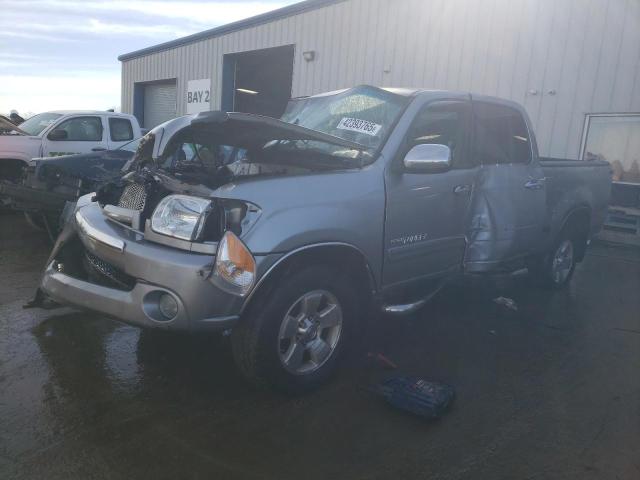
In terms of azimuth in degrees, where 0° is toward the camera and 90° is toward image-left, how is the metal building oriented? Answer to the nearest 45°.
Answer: approximately 45°

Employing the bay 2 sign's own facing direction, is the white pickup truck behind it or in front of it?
in front

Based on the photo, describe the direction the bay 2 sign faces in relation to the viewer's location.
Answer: facing the viewer and to the left of the viewer

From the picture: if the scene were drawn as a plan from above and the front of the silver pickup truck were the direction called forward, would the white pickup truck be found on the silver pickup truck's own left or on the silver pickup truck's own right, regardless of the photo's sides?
on the silver pickup truck's own right

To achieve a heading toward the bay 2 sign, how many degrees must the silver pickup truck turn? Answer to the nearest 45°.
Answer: approximately 135° to its right

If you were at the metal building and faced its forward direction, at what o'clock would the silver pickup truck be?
The silver pickup truck is roughly at 11 o'clock from the metal building.

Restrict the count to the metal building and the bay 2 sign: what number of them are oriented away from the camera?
0

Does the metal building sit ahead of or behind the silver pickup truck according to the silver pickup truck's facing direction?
behind

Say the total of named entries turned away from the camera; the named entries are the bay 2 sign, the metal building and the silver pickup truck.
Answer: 0

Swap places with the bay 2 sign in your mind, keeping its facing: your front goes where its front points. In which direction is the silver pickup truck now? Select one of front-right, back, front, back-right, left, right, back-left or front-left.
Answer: front-left
